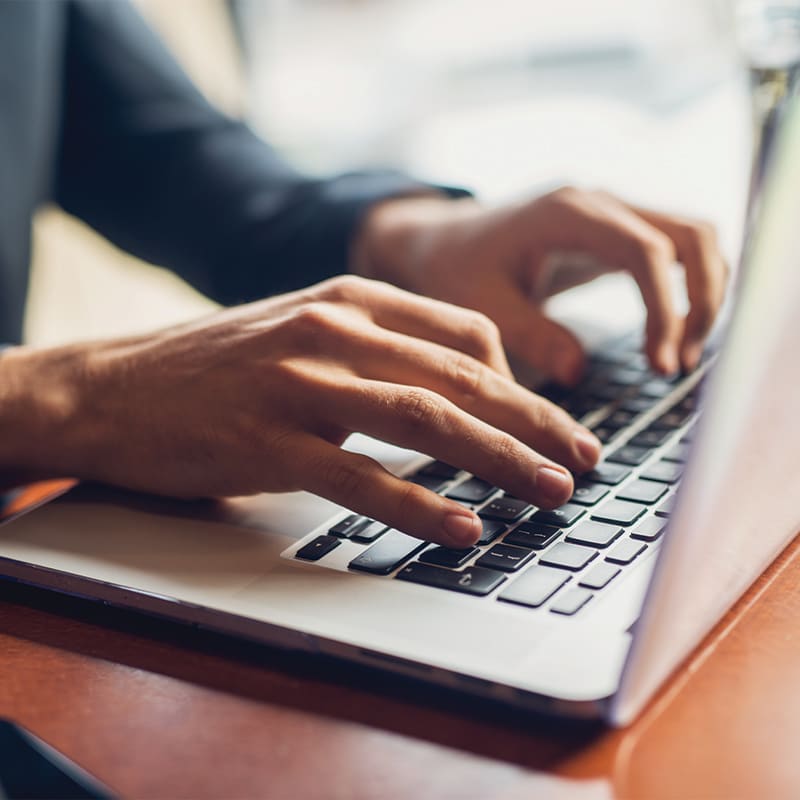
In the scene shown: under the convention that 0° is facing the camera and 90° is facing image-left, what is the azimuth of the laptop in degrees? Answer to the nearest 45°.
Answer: approximately 135°
